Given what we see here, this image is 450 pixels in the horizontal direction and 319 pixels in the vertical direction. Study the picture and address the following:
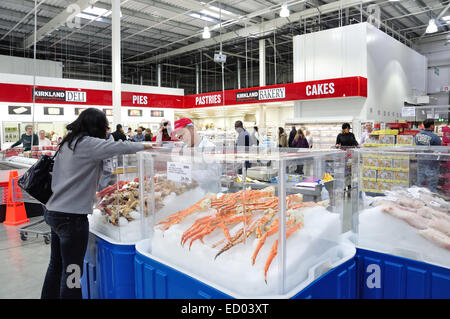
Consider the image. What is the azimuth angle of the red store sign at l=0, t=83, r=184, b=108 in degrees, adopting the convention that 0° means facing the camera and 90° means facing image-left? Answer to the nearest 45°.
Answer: approximately 315°

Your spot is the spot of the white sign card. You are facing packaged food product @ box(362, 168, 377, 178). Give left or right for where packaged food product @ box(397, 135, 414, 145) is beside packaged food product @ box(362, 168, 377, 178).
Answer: left

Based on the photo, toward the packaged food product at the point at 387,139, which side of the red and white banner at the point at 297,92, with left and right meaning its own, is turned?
front

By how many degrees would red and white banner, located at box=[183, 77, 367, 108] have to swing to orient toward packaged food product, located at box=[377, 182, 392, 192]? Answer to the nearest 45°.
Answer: approximately 45° to its left

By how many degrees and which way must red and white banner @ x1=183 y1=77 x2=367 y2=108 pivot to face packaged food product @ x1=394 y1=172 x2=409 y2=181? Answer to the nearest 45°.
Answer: approximately 45° to its left
